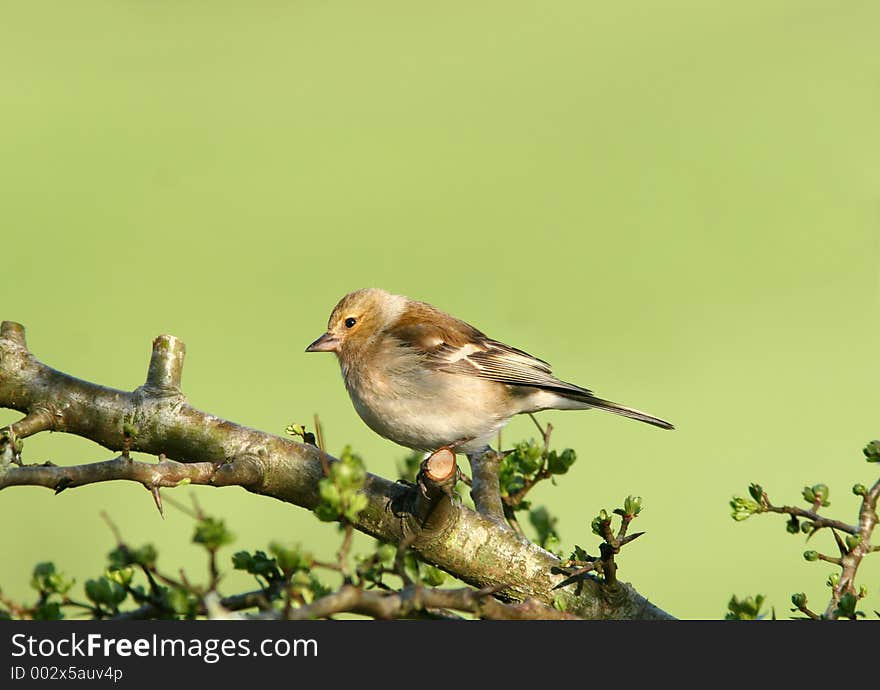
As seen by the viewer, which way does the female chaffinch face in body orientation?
to the viewer's left
